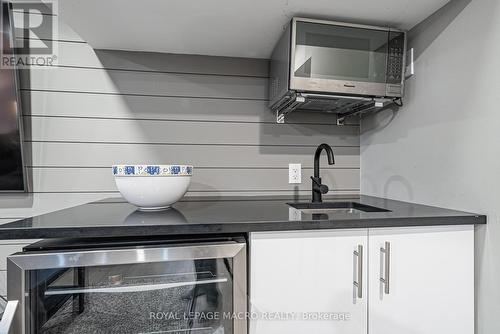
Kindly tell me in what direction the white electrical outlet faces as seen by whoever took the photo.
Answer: facing the viewer

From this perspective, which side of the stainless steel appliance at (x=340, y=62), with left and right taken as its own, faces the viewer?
front

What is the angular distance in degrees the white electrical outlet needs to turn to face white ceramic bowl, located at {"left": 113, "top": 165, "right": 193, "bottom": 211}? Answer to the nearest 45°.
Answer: approximately 45° to its right

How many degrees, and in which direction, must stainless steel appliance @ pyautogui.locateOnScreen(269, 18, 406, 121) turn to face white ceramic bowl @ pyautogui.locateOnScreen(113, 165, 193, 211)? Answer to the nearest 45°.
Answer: approximately 45° to its right

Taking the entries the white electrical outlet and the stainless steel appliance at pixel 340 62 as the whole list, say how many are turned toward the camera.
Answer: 2
